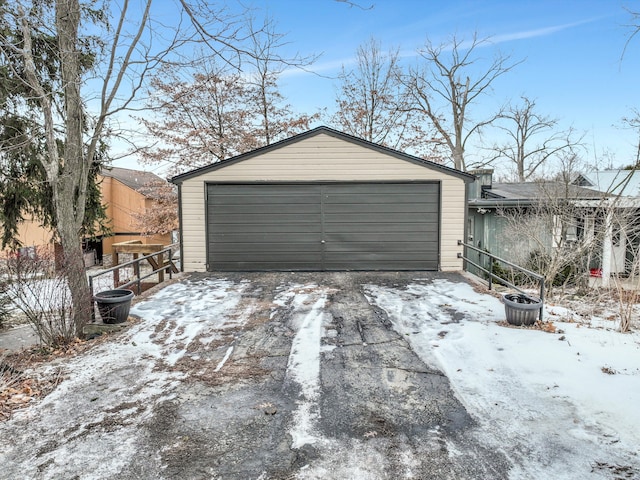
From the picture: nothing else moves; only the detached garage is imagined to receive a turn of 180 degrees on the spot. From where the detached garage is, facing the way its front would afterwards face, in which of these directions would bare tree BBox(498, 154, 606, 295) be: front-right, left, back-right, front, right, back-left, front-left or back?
right

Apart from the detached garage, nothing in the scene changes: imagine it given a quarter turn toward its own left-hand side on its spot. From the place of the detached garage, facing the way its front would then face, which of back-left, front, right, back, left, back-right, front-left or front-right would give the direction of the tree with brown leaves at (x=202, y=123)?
back-left

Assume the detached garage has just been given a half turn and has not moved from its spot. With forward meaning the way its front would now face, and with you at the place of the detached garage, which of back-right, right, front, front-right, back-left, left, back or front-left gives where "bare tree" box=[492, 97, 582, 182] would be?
front-right

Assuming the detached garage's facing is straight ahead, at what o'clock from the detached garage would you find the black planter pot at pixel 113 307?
The black planter pot is roughly at 1 o'clock from the detached garage.

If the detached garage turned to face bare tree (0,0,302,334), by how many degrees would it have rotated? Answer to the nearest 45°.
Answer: approximately 45° to its right

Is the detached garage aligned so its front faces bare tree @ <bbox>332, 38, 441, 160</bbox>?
no

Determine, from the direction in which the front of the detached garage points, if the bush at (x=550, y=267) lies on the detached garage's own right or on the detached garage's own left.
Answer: on the detached garage's own left

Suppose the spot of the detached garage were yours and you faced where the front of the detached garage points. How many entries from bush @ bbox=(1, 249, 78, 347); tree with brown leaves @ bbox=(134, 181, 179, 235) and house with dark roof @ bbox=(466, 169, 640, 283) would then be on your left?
1

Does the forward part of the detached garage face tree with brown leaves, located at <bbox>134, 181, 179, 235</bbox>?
no

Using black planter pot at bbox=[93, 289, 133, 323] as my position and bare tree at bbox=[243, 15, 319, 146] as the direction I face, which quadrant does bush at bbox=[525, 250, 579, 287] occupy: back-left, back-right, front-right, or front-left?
front-right

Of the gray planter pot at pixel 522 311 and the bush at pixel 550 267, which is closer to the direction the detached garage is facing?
the gray planter pot

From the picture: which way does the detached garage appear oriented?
toward the camera

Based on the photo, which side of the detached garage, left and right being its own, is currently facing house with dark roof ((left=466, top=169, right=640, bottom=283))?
left

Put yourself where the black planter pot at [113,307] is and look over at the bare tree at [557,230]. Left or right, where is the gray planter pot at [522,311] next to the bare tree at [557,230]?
right

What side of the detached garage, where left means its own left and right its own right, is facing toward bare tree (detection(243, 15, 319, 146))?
back

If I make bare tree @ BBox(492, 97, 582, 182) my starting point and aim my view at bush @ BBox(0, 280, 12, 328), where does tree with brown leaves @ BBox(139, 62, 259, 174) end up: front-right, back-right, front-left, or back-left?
front-right
